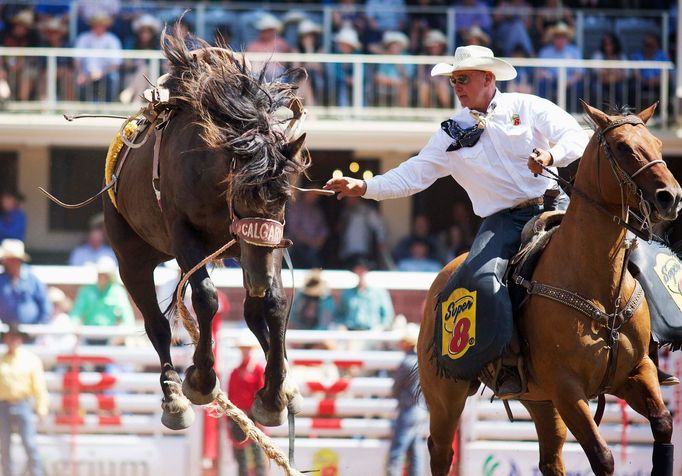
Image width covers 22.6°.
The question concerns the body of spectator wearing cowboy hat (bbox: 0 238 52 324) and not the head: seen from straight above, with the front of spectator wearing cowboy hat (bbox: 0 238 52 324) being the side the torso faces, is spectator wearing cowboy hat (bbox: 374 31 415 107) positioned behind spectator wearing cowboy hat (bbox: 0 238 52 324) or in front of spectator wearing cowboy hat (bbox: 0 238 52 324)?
behind

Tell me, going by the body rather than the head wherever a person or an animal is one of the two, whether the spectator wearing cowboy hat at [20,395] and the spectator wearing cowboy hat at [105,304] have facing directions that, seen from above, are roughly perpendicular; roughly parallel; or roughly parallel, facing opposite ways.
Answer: roughly parallel

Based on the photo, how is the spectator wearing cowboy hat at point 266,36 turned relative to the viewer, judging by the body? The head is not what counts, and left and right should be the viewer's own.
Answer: facing the viewer

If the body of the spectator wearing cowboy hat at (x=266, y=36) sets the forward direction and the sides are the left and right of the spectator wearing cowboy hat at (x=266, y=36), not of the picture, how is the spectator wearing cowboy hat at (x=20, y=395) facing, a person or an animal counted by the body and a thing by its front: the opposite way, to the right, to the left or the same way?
the same way

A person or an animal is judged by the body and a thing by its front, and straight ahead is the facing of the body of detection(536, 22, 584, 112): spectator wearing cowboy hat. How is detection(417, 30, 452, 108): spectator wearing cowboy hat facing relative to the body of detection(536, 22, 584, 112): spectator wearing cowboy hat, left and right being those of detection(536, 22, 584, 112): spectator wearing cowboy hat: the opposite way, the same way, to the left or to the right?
the same way

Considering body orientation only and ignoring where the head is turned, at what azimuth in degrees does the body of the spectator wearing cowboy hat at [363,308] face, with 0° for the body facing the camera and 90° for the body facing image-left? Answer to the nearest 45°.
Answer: approximately 0°

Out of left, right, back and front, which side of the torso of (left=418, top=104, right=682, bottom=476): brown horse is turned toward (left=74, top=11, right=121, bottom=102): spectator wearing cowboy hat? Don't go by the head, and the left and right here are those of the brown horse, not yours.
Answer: back

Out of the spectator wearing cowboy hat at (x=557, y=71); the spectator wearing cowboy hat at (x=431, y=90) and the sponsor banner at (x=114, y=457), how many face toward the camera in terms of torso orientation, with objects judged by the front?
3

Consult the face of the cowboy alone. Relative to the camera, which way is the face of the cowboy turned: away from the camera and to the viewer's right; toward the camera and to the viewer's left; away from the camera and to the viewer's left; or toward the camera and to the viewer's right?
toward the camera and to the viewer's left

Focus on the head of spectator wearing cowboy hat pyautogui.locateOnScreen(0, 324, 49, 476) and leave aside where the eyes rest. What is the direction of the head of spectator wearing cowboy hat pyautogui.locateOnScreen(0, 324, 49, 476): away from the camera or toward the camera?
toward the camera

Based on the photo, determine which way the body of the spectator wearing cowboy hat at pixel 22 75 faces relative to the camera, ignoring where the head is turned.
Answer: toward the camera

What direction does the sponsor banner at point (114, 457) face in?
toward the camera

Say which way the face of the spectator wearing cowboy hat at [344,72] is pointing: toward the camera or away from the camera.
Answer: toward the camera

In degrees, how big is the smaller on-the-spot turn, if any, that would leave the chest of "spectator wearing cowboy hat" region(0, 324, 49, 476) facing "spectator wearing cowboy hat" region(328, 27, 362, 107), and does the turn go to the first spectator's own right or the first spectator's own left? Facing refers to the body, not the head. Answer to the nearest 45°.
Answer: approximately 135° to the first spectator's own left

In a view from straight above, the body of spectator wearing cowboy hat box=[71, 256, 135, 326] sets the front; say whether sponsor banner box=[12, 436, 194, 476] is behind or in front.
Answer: in front

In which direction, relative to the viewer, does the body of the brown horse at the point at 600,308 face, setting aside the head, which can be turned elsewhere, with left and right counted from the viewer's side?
facing the viewer and to the right of the viewer
